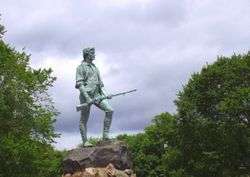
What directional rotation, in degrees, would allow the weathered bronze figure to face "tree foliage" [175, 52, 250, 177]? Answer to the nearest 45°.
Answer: approximately 90° to its left

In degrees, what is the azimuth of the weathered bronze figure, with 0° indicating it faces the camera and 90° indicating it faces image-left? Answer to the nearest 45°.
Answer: approximately 315°
